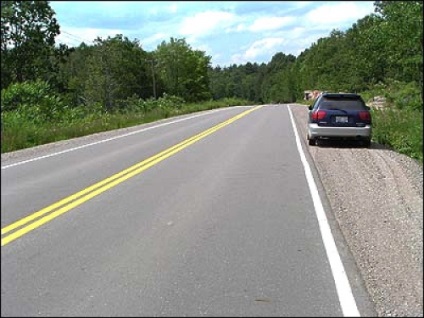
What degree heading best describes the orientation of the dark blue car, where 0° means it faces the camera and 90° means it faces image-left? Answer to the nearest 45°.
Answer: approximately 180°
